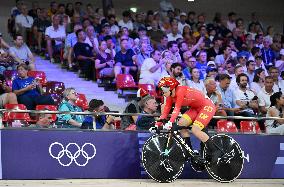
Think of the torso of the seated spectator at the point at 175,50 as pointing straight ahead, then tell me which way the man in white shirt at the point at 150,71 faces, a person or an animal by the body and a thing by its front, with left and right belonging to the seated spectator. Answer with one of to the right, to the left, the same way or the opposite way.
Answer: the same way

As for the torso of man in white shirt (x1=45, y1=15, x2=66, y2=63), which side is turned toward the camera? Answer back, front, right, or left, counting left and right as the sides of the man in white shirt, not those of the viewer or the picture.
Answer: front

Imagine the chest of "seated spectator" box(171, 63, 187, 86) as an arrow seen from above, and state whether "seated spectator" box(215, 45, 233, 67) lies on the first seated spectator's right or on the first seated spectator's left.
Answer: on the first seated spectator's left

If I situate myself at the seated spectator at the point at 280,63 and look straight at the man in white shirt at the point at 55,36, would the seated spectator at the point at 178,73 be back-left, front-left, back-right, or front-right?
front-left

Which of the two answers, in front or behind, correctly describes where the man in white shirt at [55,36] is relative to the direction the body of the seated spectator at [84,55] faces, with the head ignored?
behind

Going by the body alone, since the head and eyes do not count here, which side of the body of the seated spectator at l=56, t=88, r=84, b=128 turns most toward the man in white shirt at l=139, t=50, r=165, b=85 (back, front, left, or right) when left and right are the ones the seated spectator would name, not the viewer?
left

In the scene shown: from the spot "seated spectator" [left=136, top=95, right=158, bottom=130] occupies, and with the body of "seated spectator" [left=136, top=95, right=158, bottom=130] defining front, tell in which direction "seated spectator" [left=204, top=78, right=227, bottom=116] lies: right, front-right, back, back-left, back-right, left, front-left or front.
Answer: front-left

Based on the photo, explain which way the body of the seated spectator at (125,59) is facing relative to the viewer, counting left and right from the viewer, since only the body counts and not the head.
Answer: facing the viewer

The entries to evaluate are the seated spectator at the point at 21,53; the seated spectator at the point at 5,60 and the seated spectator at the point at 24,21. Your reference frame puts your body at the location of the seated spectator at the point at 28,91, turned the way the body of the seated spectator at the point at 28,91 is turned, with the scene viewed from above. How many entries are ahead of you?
0

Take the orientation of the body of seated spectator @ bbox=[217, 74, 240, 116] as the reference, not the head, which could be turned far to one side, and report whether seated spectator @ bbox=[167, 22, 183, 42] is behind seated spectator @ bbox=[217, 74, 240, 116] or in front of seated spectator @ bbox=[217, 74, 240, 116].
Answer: behind

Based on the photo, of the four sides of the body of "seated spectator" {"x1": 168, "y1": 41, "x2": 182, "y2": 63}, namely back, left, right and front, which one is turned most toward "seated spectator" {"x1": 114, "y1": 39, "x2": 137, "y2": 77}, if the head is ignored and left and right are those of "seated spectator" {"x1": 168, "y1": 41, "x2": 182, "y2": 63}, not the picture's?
right

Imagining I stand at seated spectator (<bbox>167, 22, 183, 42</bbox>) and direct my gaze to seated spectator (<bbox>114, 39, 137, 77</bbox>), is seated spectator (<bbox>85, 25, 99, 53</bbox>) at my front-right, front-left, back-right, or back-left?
front-right

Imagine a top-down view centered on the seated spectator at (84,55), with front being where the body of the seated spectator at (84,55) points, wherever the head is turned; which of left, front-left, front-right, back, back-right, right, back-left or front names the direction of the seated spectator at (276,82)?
front-left

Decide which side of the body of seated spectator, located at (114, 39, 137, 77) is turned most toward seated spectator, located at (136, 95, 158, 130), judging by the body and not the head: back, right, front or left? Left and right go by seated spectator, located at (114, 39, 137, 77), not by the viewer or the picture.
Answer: front

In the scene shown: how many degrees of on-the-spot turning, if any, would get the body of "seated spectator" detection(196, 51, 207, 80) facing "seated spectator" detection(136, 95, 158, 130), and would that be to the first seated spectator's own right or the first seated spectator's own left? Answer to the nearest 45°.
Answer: approximately 45° to the first seated spectator's own right

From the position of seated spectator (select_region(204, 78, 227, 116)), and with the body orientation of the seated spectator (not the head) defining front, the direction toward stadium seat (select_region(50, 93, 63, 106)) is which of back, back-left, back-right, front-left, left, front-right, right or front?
back-right
